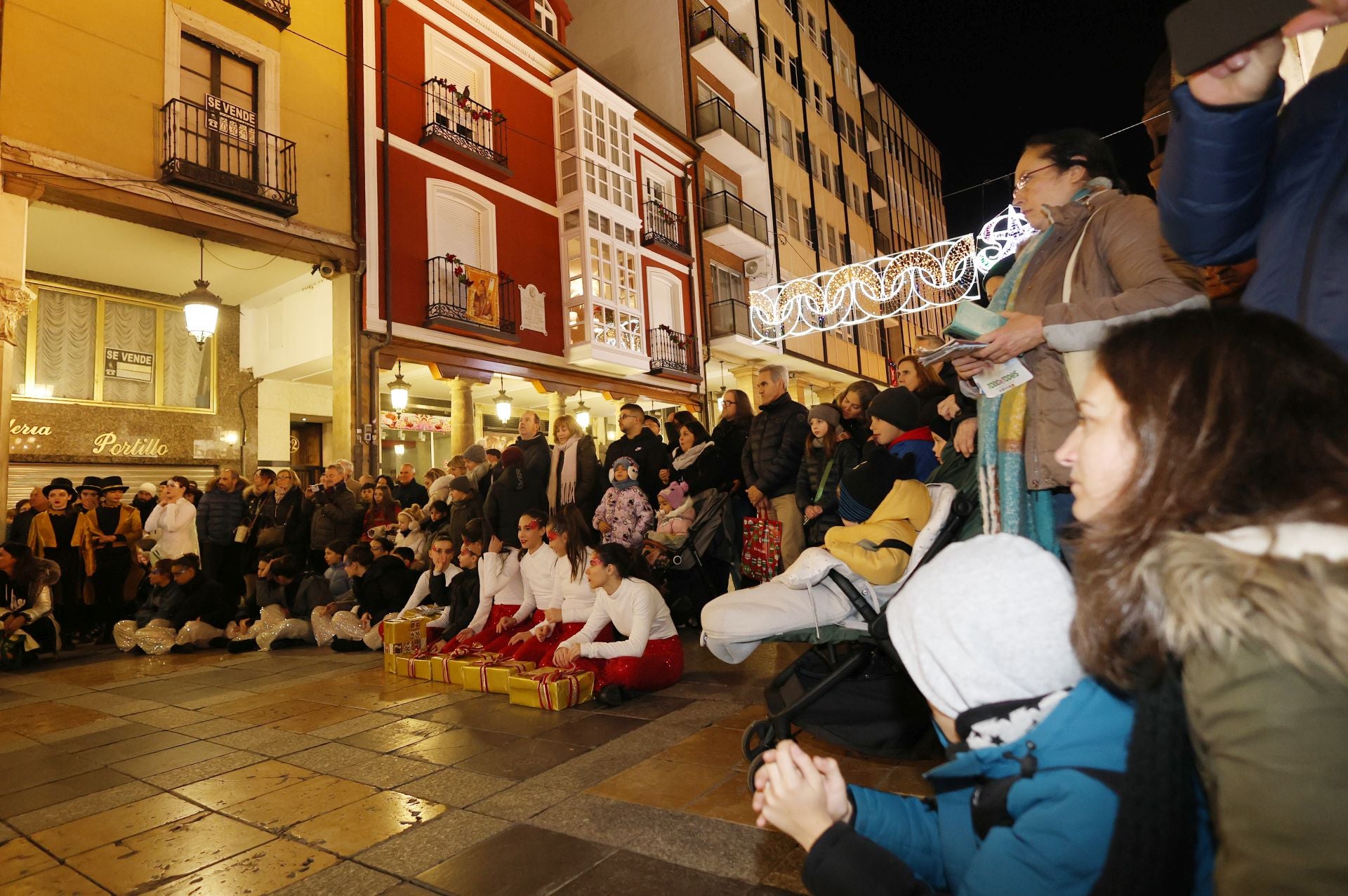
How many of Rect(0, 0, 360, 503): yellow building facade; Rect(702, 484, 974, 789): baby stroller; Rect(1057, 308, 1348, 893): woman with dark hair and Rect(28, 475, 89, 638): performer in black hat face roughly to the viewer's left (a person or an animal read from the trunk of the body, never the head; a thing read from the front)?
2

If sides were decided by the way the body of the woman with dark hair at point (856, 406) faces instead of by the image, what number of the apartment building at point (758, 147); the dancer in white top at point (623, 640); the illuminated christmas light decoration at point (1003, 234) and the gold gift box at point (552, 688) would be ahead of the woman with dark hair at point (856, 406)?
2

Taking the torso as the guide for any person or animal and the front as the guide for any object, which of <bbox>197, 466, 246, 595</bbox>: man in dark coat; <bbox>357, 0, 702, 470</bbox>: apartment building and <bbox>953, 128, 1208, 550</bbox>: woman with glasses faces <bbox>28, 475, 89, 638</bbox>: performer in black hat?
the woman with glasses

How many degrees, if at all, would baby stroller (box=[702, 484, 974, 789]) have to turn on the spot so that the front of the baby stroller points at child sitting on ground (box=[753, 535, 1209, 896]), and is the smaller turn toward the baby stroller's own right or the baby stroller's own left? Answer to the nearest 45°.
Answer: approximately 90° to the baby stroller's own left

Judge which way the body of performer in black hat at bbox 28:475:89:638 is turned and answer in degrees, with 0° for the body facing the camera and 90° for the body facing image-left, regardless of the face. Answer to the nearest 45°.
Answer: approximately 0°

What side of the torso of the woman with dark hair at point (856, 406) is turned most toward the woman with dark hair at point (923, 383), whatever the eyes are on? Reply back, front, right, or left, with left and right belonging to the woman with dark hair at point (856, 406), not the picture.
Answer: left

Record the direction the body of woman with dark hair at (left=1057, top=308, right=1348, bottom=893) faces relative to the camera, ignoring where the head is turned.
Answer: to the viewer's left

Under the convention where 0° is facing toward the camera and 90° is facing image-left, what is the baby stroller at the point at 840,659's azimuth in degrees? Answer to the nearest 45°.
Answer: approximately 90°

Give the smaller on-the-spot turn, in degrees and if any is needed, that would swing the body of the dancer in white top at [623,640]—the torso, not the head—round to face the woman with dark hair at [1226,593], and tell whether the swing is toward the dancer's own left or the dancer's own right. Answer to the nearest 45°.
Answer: approximately 90° to the dancer's own left

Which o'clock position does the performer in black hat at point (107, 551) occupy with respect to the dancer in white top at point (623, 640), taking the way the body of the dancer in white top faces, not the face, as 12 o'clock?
The performer in black hat is roughly at 1 o'clock from the dancer in white top.

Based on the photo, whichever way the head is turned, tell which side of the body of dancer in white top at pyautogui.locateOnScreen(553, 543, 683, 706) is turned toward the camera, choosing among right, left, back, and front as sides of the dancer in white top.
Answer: left
